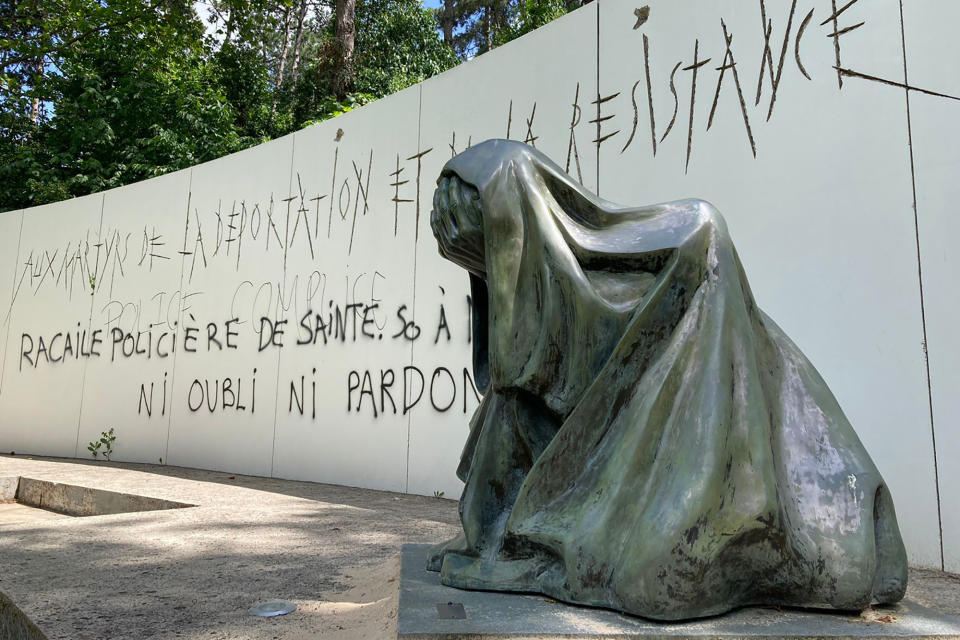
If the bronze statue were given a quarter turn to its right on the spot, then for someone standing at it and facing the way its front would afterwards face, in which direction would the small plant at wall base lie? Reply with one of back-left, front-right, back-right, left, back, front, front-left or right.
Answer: front-left

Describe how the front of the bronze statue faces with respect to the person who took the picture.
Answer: facing to the left of the viewer
